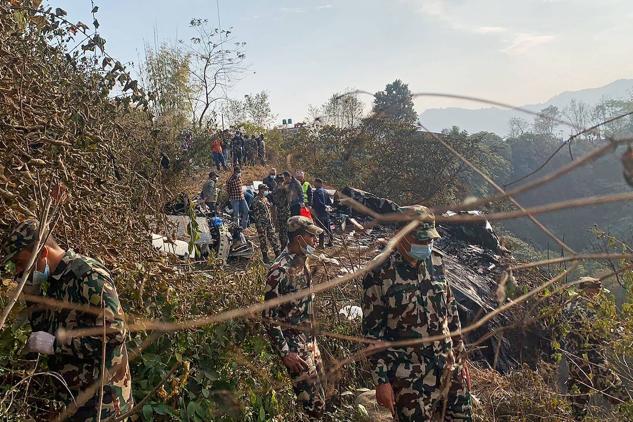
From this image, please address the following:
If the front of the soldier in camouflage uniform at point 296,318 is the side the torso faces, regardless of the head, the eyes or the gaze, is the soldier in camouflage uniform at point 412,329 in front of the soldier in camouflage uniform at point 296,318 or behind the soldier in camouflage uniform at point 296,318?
in front

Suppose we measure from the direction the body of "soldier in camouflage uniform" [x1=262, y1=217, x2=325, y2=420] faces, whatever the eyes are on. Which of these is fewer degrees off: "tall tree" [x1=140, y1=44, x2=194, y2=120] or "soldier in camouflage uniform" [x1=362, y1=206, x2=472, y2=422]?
the soldier in camouflage uniform
